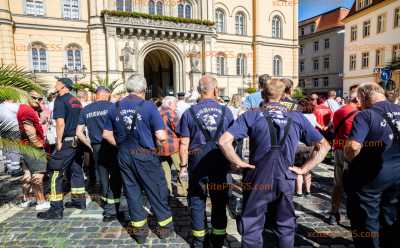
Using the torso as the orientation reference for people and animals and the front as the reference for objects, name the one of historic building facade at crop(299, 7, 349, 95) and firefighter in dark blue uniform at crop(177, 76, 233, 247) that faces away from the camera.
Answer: the firefighter in dark blue uniform

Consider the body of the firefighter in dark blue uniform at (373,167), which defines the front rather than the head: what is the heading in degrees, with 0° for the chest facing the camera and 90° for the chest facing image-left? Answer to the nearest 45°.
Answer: approximately 135°

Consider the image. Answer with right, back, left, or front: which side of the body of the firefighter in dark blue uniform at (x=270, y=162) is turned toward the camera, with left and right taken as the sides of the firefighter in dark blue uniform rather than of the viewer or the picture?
back

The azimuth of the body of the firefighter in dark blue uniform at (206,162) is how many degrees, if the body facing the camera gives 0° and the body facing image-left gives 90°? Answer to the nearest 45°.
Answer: approximately 180°

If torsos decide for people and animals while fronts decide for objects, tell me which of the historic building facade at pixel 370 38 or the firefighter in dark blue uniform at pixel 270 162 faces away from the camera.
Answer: the firefighter in dark blue uniform

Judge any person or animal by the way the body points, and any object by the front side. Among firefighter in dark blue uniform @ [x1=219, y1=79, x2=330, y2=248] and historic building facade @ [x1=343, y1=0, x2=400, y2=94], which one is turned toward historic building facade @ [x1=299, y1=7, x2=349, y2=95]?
the firefighter in dark blue uniform

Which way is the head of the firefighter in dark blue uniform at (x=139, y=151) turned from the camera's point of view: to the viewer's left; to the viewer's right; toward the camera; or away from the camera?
away from the camera

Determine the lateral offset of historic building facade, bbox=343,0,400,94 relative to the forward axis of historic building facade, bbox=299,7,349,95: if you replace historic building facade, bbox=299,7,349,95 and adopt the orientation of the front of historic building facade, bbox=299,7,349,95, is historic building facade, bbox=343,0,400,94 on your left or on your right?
on your left

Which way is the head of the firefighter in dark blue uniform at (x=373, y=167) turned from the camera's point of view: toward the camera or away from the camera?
away from the camera

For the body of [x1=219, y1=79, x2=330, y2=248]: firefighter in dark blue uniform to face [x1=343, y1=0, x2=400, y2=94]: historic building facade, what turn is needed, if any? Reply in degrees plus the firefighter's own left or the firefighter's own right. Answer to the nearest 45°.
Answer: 0° — they already face it

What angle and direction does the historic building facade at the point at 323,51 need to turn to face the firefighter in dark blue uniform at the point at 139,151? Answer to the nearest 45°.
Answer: approximately 45° to its left

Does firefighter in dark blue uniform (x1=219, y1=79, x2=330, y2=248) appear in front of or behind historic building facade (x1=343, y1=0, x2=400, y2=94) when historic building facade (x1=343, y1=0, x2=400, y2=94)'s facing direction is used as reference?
in front

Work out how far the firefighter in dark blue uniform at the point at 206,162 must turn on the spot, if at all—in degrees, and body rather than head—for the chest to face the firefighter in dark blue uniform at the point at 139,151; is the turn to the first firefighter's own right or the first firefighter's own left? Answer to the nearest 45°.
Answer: approximately 90° to the first firefighter's own left
